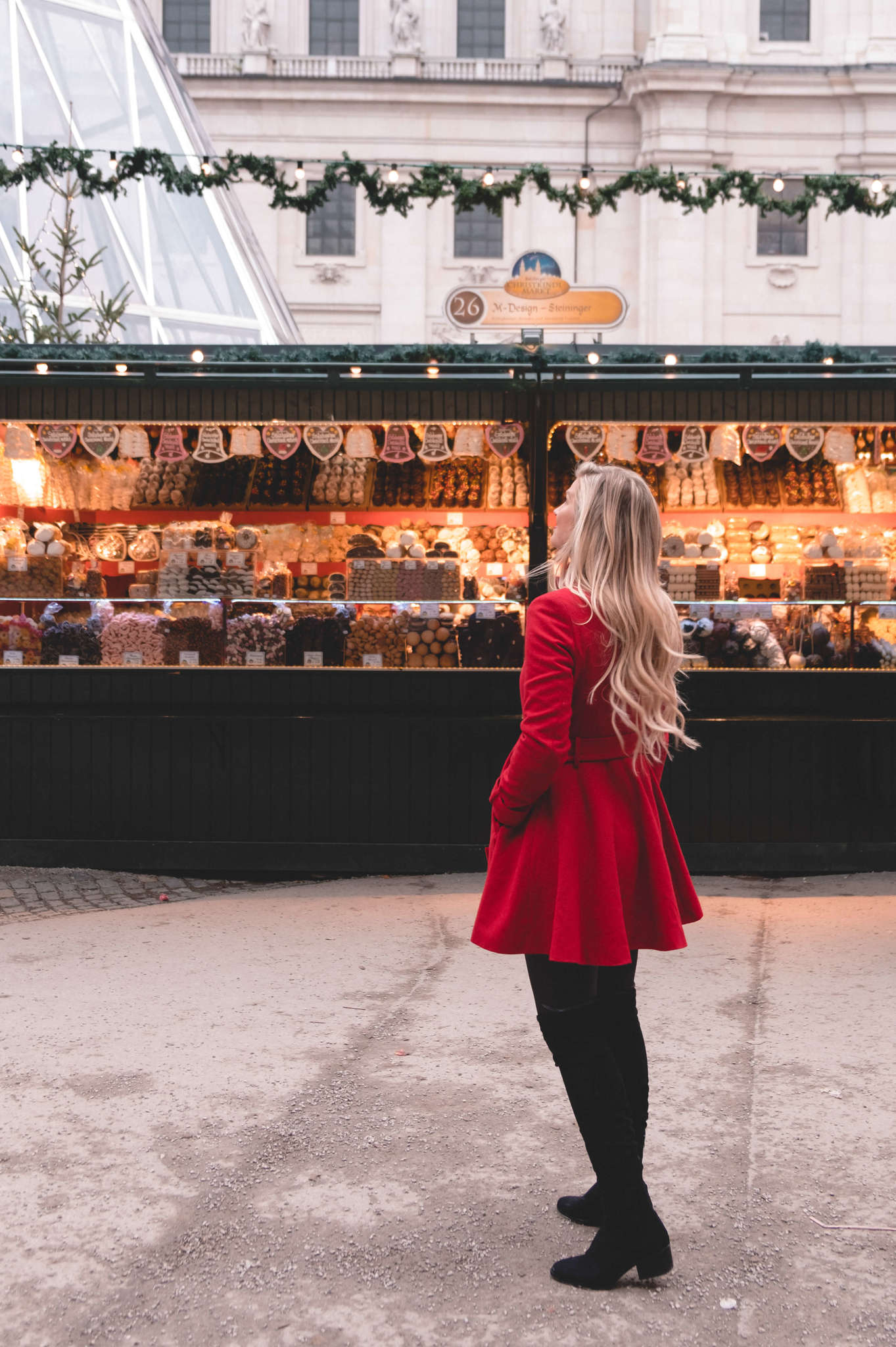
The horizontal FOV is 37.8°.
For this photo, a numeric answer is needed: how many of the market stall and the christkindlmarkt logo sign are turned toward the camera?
2

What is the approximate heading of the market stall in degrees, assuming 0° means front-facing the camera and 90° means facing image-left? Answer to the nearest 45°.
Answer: approximately 0°

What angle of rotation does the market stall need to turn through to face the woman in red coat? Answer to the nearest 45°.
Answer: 0° — it already faces them

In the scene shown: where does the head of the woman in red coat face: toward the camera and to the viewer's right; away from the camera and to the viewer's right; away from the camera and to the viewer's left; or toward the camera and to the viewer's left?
away from the camera and to the viewer's left

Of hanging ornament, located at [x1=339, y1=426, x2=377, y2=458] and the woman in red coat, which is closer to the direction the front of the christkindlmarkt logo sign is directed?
the woman in red coat

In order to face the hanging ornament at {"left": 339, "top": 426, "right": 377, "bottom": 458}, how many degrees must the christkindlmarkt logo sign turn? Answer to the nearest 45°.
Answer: approximately 90° to its right

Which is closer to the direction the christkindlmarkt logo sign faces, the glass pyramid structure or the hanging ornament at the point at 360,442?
the hanging ornament
